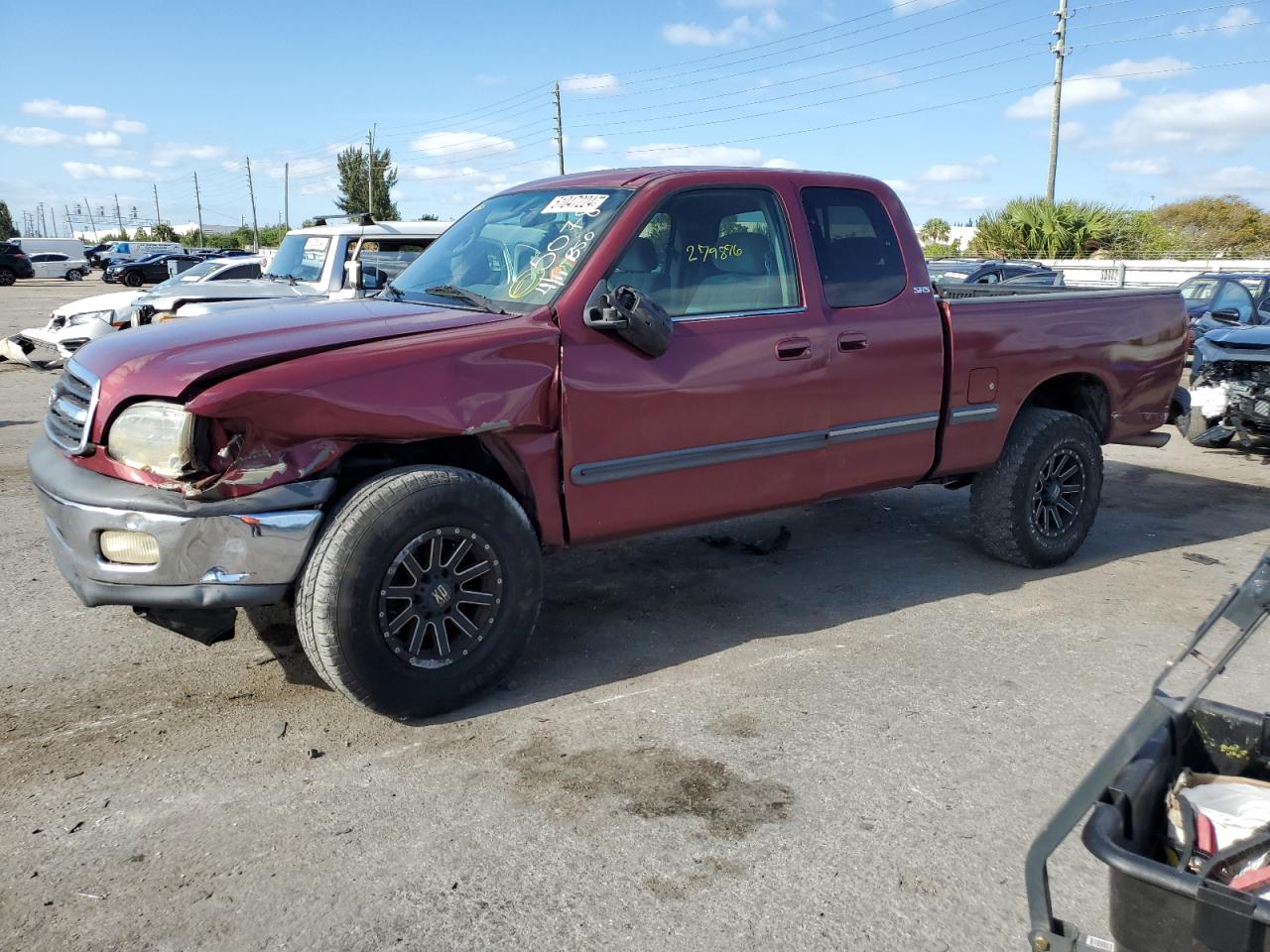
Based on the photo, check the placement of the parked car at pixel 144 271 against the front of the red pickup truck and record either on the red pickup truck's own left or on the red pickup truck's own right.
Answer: on the red pickup truck's own right

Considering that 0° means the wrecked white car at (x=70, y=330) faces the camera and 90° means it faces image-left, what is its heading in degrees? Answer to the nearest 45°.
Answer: approximately 45°

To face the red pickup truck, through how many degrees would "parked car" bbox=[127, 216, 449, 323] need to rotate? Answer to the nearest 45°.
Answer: approximately 45° to its left

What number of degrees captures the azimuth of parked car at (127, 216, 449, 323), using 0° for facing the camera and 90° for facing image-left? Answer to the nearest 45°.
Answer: approximately 45°

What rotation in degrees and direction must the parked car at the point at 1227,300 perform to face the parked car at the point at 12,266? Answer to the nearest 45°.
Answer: approximately 45° to its right

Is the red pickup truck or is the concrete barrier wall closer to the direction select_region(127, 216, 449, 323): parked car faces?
the red pickup truck

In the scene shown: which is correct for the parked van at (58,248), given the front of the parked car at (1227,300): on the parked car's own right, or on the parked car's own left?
on the parked car's own right

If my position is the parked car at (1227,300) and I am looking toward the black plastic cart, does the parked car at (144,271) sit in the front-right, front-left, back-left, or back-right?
back-right

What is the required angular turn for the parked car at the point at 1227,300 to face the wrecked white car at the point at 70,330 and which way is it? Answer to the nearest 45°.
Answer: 0° — it already faces it

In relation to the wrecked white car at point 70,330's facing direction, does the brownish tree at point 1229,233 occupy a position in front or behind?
behind

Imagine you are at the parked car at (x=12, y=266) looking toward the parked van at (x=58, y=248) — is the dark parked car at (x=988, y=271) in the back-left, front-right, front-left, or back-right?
back-right
